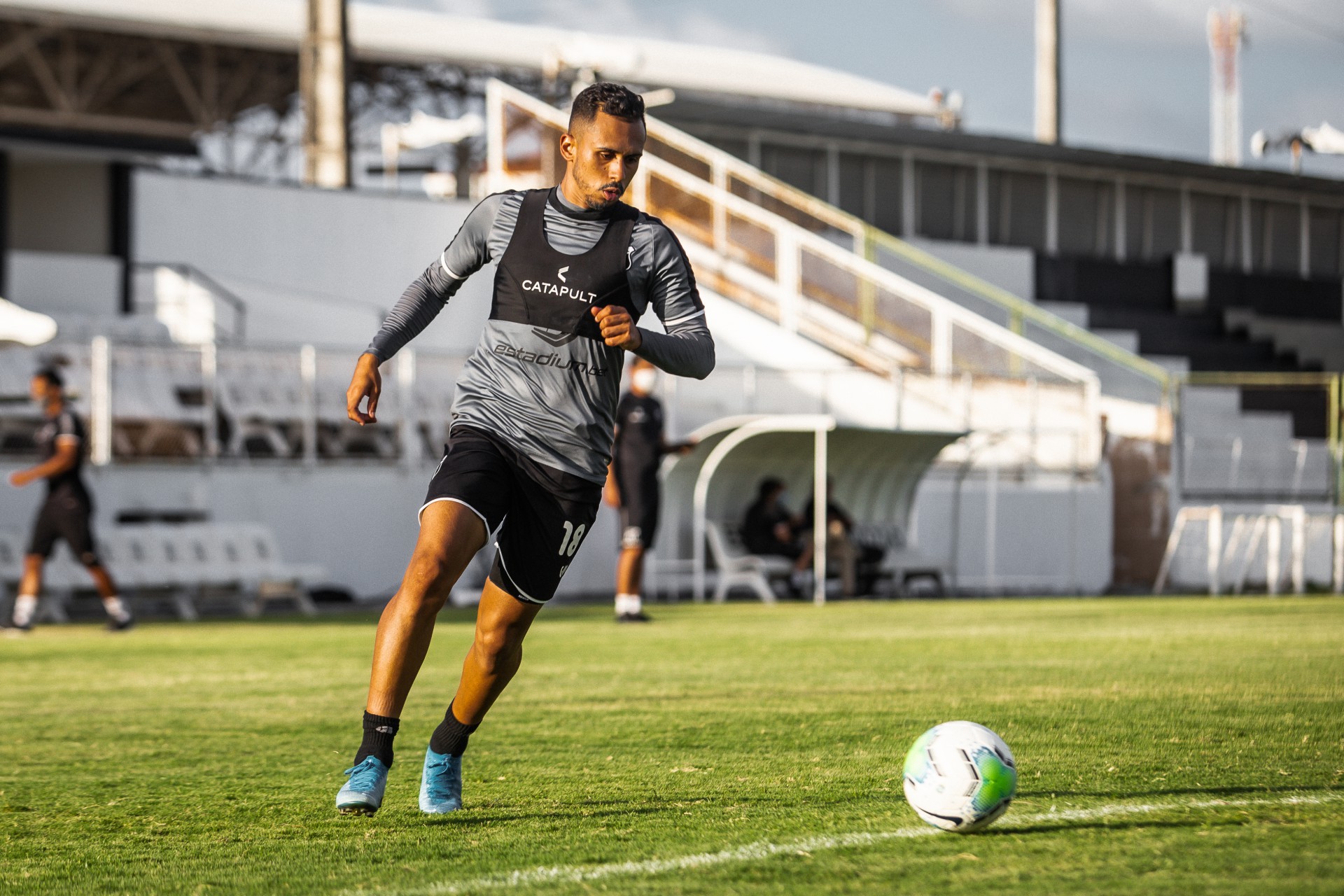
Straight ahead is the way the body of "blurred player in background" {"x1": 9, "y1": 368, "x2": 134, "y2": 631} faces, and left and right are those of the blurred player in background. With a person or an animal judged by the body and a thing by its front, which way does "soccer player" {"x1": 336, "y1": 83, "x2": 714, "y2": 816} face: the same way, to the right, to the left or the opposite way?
to the left

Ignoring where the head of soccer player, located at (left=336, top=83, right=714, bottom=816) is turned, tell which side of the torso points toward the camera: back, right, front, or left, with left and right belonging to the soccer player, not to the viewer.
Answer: front

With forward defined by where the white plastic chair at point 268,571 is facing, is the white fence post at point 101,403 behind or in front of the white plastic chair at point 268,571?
behind

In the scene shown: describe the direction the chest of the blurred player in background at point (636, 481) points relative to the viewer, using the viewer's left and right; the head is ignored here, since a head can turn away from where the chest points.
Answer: facing the viewer and to the right of the viewer

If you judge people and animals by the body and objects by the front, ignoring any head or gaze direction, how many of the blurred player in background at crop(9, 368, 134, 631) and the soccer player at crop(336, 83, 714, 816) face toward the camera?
1

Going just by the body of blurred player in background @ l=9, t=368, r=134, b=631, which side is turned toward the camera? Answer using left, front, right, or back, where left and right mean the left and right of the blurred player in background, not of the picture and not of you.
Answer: left

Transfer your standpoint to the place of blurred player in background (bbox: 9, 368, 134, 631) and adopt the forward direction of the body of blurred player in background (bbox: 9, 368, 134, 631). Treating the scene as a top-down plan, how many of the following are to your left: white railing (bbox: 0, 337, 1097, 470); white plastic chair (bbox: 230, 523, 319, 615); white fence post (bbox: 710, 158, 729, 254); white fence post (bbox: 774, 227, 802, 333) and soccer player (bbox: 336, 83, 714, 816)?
1

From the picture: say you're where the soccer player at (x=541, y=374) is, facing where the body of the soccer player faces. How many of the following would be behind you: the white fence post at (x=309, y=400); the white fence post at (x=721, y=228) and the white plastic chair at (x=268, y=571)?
3

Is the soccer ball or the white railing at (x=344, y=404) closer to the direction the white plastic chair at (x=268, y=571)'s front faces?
the soccer ball

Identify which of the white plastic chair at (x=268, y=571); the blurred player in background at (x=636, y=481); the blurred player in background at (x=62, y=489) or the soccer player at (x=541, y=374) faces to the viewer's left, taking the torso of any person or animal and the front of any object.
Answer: the blurred player in background at (x=62, y=489)

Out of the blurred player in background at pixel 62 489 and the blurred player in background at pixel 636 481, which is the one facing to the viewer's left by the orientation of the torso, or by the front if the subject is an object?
the blurred player in background at pixel 62 489

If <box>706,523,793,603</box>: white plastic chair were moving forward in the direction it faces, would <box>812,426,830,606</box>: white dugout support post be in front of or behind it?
in front

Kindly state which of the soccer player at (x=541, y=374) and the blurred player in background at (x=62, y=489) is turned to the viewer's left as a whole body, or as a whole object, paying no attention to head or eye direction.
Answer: the blurred player in background

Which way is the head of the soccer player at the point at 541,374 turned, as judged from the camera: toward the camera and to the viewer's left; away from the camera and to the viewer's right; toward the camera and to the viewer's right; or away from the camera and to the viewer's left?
toward the camera and to the viewer's right

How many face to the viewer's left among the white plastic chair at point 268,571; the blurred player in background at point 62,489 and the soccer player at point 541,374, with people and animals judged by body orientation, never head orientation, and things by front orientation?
1

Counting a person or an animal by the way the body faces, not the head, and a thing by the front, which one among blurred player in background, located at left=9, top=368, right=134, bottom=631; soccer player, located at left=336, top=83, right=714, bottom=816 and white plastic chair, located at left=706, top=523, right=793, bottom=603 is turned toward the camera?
the soccer player

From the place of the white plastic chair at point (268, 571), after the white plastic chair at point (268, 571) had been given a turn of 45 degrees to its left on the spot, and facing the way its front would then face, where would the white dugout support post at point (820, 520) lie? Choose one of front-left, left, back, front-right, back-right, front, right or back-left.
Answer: front
